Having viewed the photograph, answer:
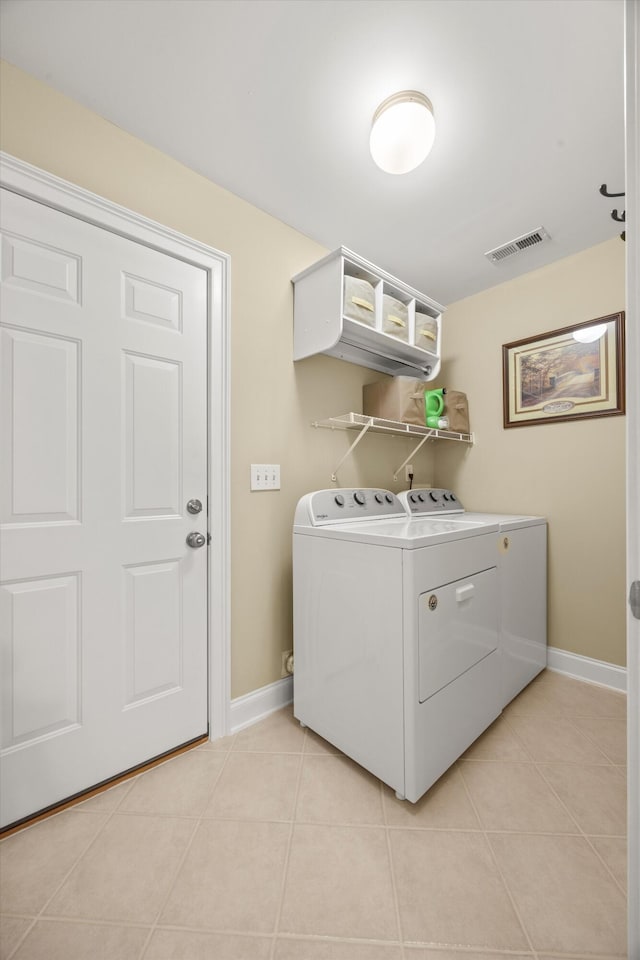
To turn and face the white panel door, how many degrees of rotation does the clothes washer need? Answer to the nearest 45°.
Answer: approximately 90° to its right

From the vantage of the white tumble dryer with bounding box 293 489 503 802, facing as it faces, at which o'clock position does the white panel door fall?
The white panel door is roughly at 4 o'clock from the white tumble dryer.

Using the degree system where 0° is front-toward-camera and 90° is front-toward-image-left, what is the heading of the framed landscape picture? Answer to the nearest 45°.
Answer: approximately 45°

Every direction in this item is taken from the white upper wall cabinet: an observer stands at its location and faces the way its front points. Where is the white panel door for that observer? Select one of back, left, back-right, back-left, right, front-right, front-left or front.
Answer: right

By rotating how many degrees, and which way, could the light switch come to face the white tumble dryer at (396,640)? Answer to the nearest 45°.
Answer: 0° — it already faces it

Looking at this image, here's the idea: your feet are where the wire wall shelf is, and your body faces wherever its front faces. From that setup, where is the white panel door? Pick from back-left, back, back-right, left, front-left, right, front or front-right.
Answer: right

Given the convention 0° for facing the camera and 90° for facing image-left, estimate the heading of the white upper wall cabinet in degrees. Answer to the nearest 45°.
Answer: approximately 315°

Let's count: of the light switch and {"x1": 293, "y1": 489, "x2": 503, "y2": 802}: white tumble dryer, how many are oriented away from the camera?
0

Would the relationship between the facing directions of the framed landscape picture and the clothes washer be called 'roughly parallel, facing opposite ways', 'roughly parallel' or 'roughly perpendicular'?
roughly perpendicular

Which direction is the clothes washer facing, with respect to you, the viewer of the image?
facing the viewer and to the right of the viewer

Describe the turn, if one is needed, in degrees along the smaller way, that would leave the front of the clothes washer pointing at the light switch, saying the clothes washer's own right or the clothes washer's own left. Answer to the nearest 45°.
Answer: approximately 90° to the clothes washer's own right

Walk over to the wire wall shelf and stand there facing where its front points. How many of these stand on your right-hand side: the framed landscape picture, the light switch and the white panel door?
2
